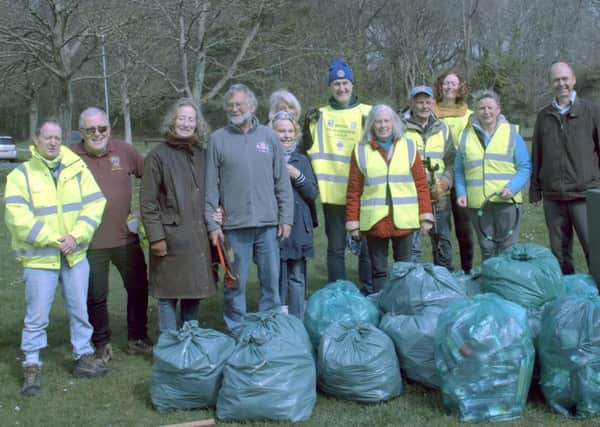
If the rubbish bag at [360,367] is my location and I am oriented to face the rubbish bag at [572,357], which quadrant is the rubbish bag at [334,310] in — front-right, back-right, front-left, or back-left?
back-left

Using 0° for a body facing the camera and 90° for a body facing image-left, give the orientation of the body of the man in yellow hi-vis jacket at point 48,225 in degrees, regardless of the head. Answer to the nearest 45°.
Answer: approximately 315°

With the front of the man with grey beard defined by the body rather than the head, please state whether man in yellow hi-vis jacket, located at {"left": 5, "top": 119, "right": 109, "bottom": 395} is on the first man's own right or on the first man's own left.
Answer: on the first man's own right

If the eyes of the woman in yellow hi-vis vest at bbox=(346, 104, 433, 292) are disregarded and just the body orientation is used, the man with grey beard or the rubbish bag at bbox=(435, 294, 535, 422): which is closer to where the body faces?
the rubbish bag

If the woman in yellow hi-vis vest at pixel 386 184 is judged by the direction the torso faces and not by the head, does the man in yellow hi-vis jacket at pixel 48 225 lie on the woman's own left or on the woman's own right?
on the woman's own right

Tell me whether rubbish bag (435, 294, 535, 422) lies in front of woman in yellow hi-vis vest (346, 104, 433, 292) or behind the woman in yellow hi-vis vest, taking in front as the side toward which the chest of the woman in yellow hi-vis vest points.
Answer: in front

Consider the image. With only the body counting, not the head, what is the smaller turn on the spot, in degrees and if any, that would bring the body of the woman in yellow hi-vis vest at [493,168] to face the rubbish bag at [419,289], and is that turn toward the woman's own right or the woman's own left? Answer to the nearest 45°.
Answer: approximately 45° to the woman's own right

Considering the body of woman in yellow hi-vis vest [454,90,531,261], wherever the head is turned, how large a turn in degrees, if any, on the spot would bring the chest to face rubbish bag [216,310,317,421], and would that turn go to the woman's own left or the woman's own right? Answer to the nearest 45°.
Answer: approximately 45° to the woman's own right

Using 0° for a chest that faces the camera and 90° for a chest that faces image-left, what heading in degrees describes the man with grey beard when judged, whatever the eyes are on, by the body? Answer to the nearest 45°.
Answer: approximately 0°
